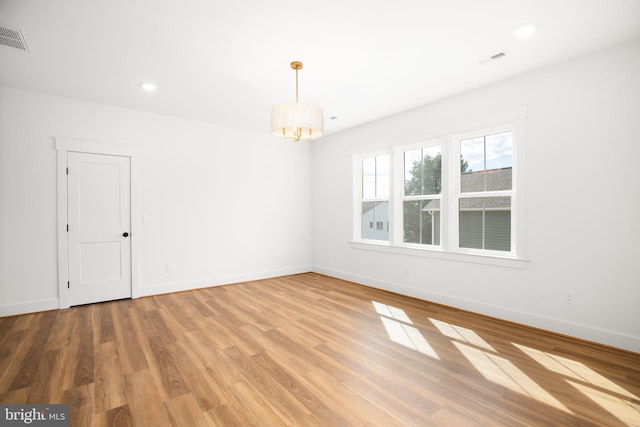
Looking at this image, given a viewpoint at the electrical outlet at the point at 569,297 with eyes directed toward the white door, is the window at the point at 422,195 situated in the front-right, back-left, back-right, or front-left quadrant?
front-right

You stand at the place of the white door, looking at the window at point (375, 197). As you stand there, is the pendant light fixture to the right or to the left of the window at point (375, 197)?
right

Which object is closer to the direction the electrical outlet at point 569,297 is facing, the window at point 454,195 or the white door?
the white door

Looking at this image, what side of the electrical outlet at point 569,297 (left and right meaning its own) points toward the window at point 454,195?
right

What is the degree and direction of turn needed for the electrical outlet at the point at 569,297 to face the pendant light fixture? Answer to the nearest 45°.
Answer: approximately 45° to its right

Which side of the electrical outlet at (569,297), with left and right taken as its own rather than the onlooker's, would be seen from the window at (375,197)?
right

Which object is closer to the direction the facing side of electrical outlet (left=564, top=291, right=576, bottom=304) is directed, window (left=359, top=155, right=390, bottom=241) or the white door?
the white door

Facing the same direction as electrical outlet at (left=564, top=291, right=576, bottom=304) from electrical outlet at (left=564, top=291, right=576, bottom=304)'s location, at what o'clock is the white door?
The white door is roughly at 2 o'clock from the electrical outlet.

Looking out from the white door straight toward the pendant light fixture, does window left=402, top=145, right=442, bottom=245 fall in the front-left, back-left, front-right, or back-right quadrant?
front-left
